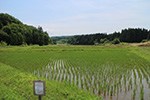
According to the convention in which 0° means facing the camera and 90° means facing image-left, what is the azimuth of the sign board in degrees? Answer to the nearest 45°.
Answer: approximately 0°
